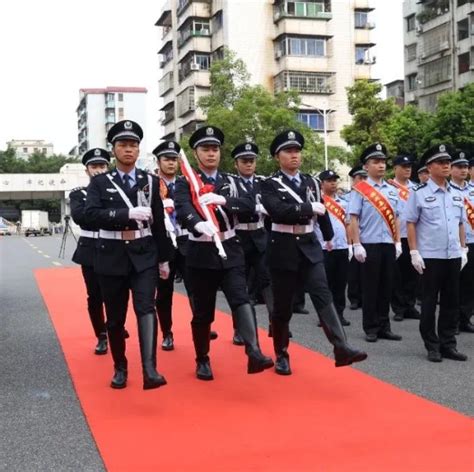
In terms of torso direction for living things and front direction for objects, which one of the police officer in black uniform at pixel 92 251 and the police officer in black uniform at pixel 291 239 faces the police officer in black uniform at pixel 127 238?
the police officer in black uniform at pixel 92 251

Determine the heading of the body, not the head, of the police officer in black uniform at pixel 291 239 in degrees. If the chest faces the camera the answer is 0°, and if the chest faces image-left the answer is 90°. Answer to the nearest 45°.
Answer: approximately 315°

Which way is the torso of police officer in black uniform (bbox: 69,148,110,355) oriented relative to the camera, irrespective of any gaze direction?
toward the camera

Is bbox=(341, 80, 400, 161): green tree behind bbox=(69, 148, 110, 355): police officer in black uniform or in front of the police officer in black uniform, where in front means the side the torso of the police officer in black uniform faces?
behind

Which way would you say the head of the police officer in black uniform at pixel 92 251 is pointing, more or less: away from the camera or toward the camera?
toward the camera

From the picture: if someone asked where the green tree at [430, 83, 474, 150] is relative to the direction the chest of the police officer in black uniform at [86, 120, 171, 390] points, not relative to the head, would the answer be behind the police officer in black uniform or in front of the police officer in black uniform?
behind

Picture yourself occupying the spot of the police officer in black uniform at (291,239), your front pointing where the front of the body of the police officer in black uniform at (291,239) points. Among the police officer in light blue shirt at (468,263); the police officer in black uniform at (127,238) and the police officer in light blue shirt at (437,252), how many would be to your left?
2

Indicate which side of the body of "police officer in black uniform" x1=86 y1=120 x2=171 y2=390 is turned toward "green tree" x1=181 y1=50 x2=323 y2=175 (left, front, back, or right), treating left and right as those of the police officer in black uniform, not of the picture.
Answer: back

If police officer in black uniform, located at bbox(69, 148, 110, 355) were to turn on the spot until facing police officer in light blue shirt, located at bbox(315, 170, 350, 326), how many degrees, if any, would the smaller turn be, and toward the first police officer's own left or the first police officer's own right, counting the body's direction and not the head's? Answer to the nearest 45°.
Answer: approximately 135° to the first police officer's own left

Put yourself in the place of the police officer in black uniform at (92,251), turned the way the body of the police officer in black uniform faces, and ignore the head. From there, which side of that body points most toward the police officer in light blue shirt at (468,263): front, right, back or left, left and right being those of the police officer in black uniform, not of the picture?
left

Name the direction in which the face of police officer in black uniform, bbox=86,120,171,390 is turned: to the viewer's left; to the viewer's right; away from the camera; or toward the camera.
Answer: toward the camera

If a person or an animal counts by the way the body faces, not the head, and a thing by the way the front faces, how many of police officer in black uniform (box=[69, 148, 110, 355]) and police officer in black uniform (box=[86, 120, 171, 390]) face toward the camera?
2
